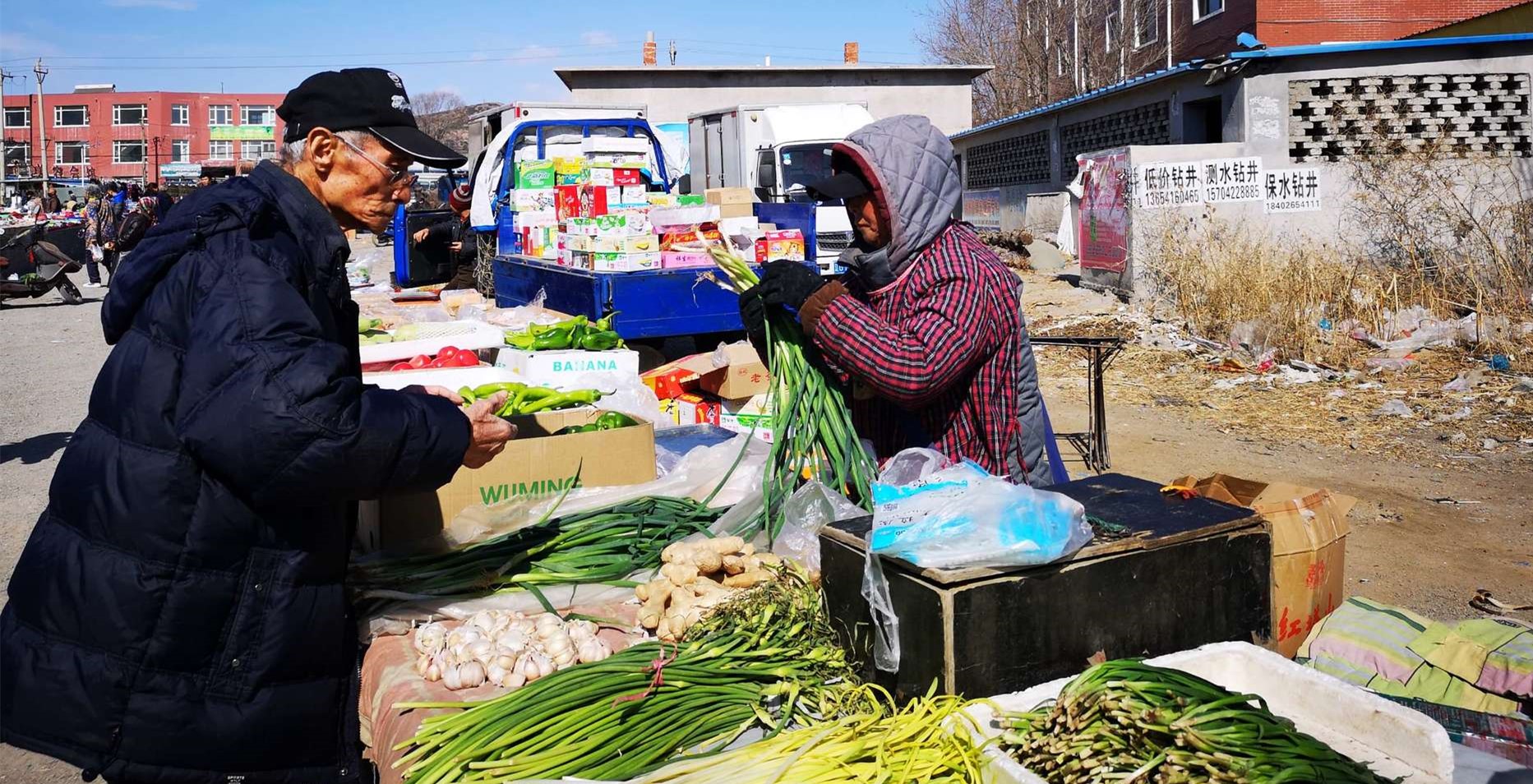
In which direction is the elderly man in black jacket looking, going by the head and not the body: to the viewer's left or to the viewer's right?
to the viewer's right

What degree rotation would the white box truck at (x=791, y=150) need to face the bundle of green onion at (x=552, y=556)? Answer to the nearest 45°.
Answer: approximately 45° to its right

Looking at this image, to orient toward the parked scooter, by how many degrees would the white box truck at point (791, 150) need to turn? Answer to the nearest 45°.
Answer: approximately 135° to its right

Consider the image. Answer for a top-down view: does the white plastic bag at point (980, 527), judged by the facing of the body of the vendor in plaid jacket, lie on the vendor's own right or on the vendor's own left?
on the vendor's own left

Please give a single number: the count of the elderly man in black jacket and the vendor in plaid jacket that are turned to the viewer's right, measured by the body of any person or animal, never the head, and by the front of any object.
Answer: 1

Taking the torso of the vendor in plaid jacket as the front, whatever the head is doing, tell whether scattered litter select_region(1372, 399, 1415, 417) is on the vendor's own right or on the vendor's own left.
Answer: on the vendor's own right

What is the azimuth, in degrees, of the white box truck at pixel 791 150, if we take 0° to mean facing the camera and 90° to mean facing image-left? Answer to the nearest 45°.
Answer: approximately 315°

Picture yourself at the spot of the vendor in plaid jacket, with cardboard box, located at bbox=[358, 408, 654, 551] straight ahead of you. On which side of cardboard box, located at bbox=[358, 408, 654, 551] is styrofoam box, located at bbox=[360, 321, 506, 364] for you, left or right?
right

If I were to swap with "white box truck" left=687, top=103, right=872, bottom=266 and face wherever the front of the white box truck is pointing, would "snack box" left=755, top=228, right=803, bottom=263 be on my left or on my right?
on my right

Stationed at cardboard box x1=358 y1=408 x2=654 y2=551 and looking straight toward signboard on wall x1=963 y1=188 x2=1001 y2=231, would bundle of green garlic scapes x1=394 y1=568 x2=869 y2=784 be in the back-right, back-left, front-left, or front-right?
back-right

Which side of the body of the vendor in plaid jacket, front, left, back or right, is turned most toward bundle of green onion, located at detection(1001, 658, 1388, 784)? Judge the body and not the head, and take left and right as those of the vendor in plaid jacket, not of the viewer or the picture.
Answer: left

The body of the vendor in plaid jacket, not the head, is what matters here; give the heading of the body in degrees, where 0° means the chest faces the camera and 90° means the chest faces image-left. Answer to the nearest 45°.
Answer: approximately 90°
